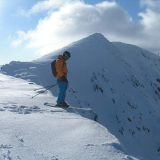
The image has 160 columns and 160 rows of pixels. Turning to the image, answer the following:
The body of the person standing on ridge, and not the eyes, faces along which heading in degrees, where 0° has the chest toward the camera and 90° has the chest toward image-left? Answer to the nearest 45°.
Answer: approximately 270°
